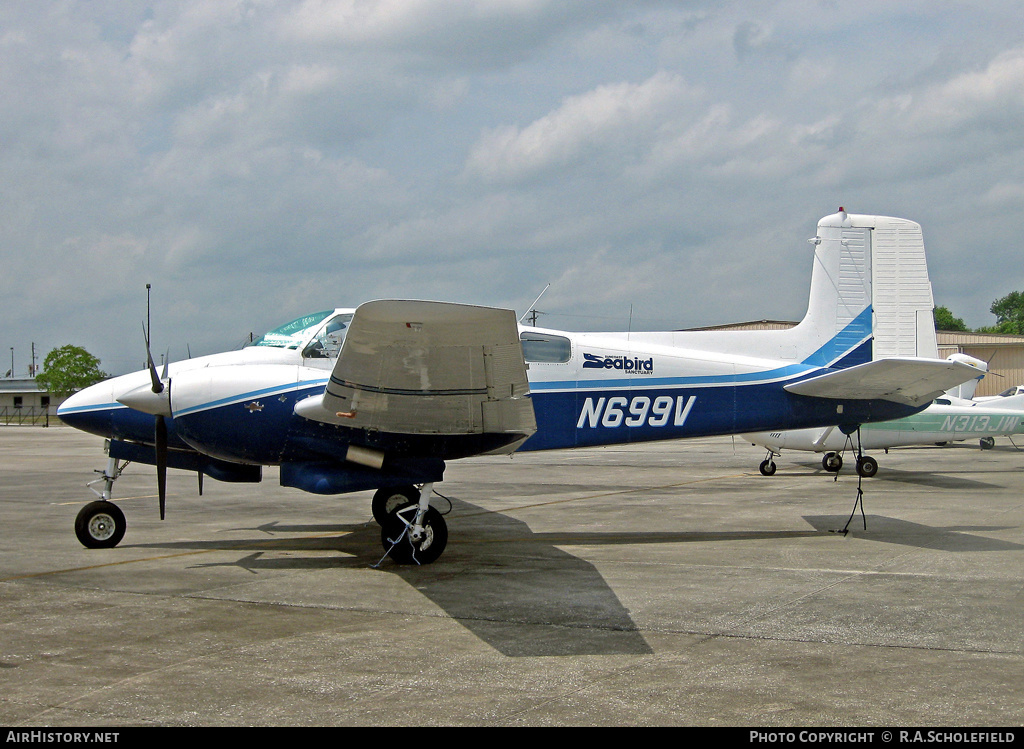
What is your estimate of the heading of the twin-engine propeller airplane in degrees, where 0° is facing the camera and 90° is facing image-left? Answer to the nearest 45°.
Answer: approximately 90°

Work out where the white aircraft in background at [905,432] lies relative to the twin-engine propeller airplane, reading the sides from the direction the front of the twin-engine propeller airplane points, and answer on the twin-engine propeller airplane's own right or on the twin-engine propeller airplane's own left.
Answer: on the twin-engine propeller airplane's own right
